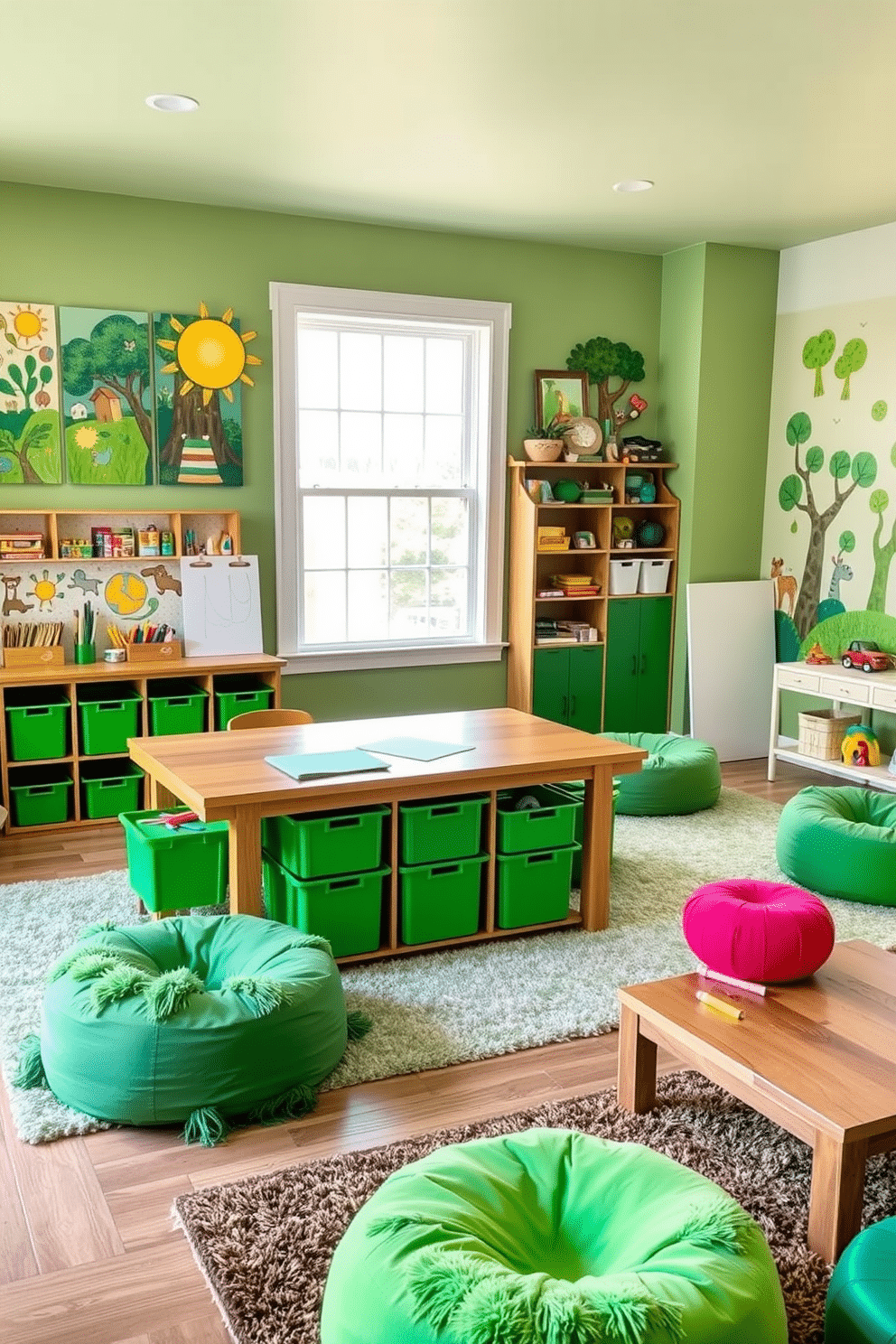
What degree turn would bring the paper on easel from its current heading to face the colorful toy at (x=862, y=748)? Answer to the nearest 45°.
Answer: approximately 90° to its left

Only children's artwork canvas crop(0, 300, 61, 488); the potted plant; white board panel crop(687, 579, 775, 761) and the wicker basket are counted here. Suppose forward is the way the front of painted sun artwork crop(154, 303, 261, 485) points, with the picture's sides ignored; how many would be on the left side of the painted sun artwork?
3

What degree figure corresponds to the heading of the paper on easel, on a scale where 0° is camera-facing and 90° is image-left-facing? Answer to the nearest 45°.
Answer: approximately 0°

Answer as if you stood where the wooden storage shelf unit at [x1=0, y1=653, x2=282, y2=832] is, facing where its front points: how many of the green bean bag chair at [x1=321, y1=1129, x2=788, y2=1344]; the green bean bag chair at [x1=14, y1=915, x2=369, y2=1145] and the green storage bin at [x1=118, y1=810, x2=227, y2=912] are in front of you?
3

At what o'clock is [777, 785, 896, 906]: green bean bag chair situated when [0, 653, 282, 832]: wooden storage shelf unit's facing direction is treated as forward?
The green bean bag chair is roughly at 10 o'clock from the wooden storage shelf unit.

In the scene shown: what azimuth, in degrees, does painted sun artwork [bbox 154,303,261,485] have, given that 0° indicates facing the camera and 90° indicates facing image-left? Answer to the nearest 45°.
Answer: approximately 0°

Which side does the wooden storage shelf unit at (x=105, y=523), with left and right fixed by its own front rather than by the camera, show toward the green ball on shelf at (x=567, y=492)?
left

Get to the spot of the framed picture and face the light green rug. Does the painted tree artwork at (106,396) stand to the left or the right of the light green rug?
right
